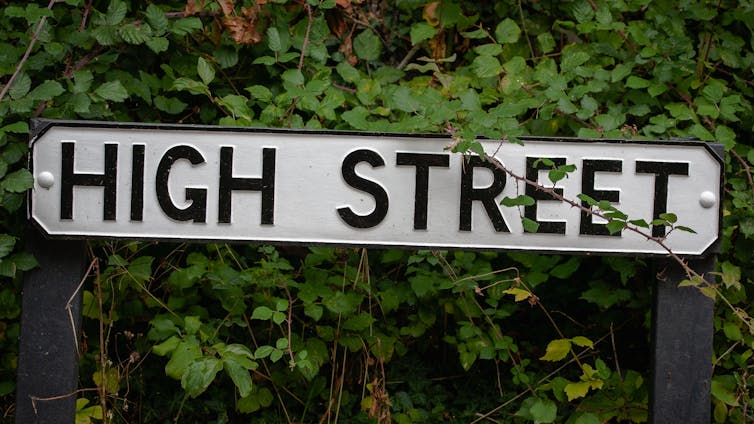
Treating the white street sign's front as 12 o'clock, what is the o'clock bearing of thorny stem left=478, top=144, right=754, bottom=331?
The thorny stem is roughly at 9 o'clock from the white street sign.

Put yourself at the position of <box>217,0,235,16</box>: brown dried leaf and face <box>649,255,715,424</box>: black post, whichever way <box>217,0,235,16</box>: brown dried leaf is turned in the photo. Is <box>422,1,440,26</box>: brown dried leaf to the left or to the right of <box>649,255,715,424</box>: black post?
left

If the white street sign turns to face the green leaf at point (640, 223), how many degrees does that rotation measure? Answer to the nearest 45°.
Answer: approximately 90° to its left

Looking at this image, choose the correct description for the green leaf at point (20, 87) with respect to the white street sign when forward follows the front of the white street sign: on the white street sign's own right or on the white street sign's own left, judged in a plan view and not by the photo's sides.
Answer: on the white street sign's own right

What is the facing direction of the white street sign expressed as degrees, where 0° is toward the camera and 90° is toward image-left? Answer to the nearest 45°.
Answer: approximately 0°
